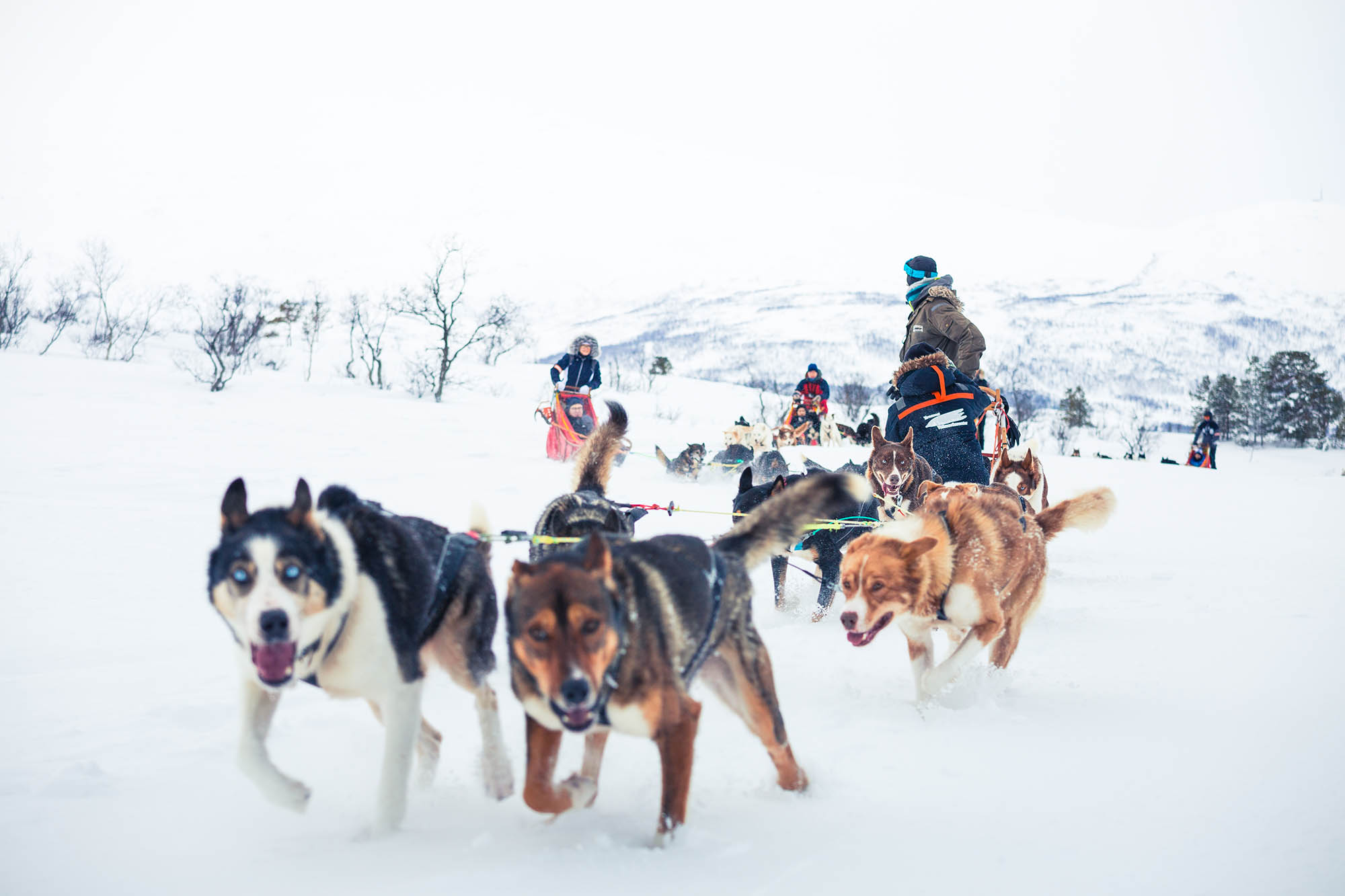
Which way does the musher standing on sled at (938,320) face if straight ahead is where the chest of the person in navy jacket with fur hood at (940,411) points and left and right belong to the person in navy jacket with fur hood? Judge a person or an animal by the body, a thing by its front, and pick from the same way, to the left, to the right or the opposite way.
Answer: to the left

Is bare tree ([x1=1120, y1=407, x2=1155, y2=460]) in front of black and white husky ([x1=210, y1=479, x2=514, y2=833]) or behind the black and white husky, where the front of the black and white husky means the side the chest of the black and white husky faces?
behind

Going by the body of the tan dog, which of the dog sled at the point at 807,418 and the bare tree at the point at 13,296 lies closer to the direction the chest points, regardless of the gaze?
the bare tree

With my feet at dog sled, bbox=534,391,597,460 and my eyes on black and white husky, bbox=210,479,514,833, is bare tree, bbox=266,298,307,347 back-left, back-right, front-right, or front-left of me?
back-right

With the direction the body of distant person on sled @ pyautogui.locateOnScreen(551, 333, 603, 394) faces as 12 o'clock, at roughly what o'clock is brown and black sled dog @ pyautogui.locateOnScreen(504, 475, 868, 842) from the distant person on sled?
The brown and black sled dog is roughly at 12 o'clock from the distant person on sled.

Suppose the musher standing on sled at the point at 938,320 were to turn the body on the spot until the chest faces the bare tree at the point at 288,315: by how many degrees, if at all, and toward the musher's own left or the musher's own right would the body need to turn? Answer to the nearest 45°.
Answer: approximately 45° to the musher's own right

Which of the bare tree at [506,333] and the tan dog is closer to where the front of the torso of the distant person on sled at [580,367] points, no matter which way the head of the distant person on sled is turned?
the tan dog

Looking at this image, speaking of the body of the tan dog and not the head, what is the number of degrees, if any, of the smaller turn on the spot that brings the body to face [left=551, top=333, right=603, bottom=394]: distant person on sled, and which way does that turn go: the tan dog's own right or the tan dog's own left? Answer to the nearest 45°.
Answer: approximately 90° to the tan dog's own right

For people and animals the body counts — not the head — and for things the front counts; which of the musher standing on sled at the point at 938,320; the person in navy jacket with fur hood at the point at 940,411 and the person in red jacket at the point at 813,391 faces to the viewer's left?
the musher standing on sled

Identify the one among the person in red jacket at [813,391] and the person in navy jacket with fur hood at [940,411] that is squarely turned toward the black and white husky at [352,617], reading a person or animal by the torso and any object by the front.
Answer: the person in red jacket

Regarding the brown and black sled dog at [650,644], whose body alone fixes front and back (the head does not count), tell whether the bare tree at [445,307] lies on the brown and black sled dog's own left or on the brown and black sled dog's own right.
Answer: on the brown and black sled dog's own right
